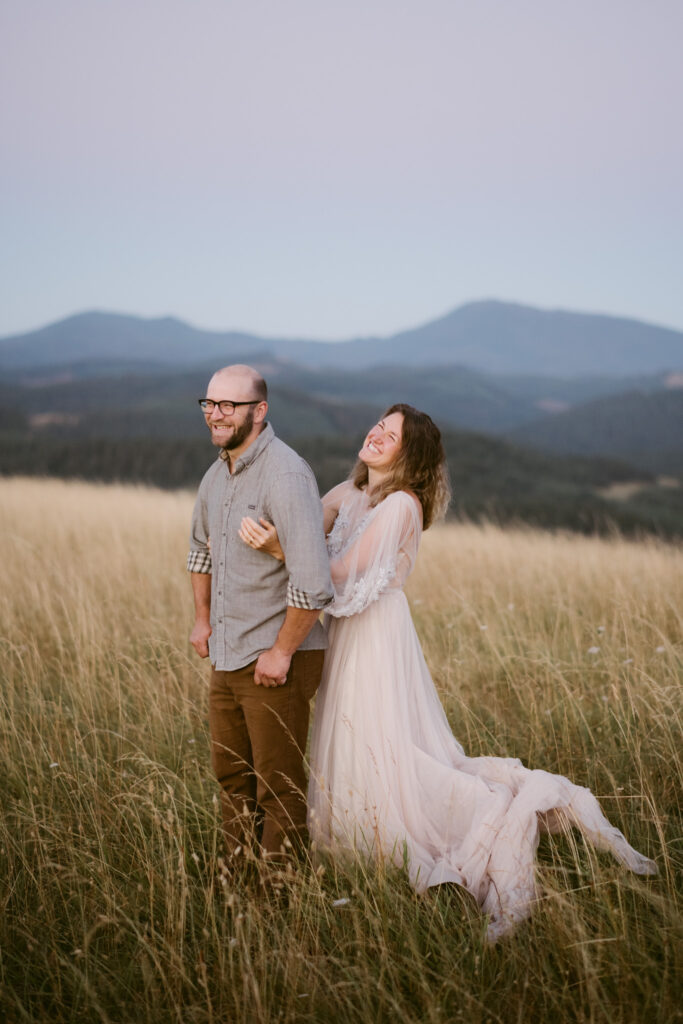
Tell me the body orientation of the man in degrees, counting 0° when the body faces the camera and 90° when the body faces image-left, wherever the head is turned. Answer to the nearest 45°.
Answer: approximately 45°
